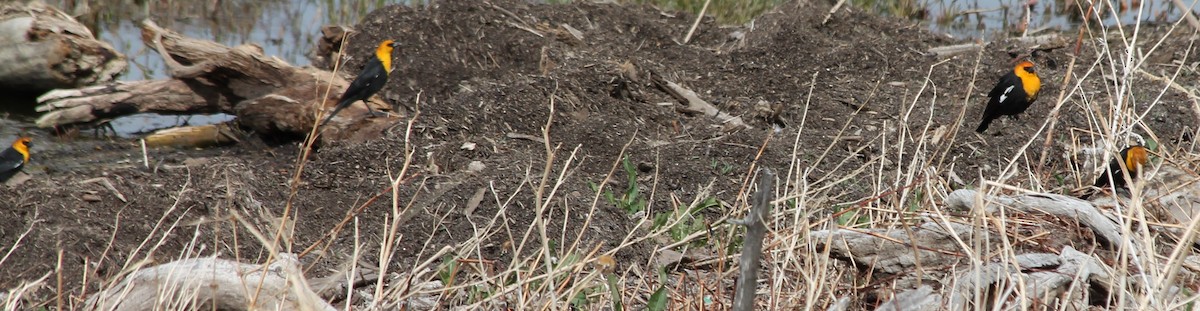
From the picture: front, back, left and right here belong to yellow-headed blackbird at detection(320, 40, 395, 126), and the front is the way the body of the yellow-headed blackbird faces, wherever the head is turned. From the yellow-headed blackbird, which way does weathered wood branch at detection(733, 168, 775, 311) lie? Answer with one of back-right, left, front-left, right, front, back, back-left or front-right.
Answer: right

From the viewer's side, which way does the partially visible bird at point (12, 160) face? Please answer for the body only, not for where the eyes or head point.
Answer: to the viewer's right

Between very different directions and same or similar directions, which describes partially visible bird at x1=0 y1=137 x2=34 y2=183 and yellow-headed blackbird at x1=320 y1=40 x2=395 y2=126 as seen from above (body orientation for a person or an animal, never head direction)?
same or similar directions

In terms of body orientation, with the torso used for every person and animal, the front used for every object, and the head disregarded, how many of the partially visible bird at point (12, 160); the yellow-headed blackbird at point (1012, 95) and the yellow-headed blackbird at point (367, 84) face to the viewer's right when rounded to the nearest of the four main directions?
3

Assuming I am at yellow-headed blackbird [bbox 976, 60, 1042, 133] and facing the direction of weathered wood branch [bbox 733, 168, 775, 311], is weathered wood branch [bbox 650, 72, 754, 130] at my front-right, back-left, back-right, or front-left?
front-right

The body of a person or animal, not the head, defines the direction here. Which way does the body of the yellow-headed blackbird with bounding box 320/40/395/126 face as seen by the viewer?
to the viewer's right

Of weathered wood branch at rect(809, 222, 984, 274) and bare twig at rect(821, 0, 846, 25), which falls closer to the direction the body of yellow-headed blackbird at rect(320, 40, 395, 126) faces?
the bare twig

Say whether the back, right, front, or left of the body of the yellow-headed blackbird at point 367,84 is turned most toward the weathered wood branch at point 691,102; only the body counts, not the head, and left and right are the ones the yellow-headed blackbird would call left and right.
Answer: front

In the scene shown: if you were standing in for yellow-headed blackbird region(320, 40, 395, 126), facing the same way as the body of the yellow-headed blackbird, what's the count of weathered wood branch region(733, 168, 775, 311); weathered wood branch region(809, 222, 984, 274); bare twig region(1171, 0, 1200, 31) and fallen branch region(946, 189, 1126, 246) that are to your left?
0

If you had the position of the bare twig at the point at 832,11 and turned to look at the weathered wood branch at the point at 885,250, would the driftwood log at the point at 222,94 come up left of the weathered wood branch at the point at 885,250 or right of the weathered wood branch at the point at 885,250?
right
